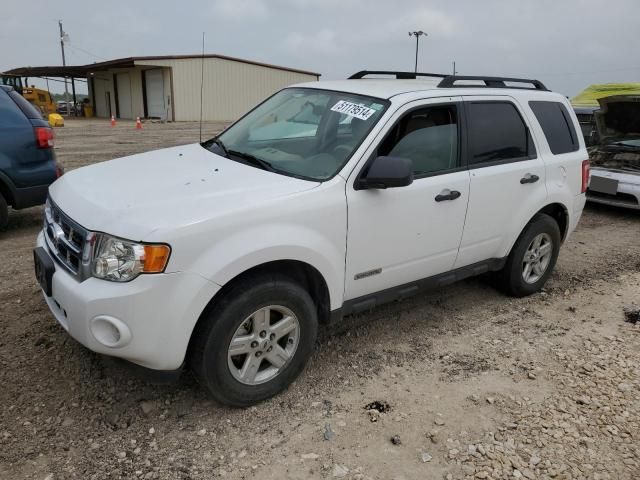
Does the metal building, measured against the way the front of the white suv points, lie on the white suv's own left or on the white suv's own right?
on the white suv's own right

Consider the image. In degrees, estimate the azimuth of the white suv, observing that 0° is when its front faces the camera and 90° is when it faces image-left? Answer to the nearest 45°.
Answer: approximately 45°

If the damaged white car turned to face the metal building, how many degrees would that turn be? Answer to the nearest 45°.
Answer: approximately 90° to its right

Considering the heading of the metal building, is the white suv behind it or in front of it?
in front

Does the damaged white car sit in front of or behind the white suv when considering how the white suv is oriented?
behind

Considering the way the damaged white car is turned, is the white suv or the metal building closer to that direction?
the white suv

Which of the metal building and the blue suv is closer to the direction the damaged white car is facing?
the blue suv

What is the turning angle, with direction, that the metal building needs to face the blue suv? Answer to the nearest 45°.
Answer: approximately 45° to its left

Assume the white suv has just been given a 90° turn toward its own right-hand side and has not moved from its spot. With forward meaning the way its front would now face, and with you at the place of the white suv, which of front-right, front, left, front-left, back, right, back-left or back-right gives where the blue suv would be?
front

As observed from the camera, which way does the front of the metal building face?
facing the viewer and to the left of the viewer

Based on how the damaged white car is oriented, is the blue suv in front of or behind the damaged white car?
in front
